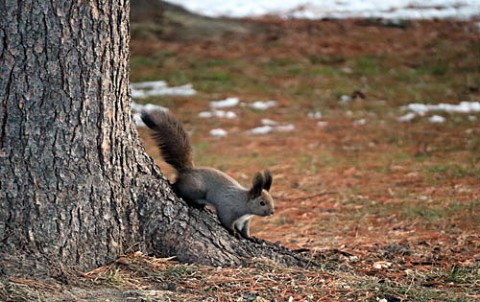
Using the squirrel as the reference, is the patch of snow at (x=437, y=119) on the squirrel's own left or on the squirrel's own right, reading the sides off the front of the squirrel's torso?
on the squirrel's own left

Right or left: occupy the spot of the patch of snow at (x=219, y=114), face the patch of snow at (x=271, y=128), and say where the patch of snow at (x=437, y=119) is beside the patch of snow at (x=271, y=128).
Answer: left

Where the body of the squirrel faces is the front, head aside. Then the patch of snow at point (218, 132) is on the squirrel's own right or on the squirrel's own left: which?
on the squirrel's own left

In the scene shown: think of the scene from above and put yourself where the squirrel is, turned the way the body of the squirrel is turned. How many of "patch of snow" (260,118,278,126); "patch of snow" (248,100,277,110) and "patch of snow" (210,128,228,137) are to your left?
3

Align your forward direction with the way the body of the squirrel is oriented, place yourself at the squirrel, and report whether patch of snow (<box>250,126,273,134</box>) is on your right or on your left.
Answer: on your left

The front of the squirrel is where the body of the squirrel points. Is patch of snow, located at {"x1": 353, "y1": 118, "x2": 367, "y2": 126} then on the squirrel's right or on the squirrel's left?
on the squirrel's left

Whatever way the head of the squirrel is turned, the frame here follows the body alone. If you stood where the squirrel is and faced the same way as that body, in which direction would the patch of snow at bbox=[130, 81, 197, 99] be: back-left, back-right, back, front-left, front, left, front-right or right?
left

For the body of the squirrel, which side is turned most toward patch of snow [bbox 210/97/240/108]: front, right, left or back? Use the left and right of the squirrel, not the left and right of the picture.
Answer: left

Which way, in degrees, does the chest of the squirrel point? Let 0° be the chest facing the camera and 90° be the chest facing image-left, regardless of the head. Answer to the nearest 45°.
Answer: approximately 270°

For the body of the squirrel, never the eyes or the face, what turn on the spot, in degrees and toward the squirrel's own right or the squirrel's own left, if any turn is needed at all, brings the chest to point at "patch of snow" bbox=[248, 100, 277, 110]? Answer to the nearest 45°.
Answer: approximately 90° to the squirrel's own left

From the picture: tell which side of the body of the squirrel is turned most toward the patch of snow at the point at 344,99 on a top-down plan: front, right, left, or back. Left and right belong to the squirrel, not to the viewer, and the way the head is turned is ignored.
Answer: left

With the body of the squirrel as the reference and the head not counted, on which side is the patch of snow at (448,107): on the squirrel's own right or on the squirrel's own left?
on the squirrel's own left

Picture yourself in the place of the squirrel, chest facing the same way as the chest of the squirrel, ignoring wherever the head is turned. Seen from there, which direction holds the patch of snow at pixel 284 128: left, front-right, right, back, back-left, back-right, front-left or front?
left

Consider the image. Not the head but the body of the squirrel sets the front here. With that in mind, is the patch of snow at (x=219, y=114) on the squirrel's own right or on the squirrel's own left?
on the squirrel's own left
